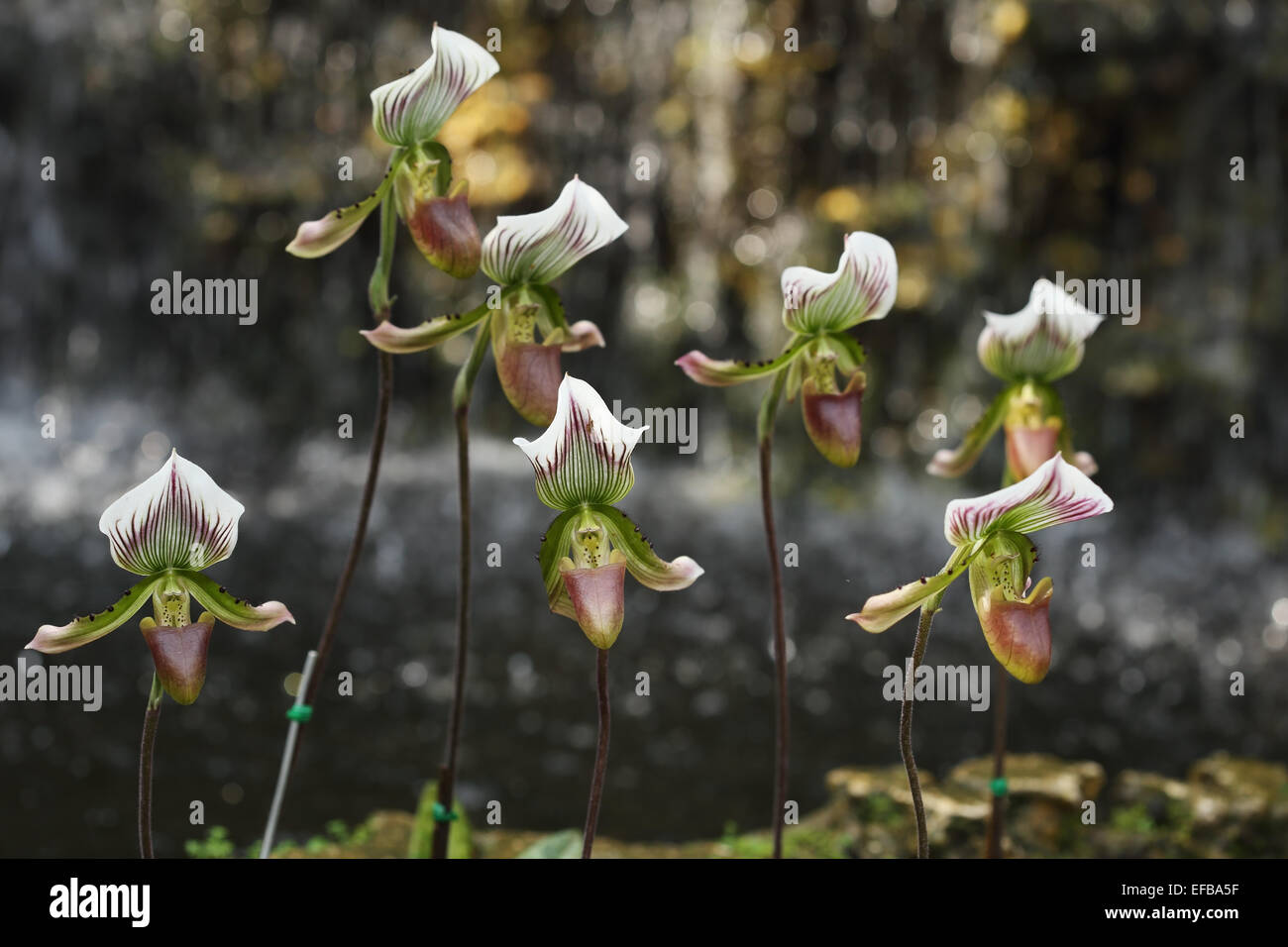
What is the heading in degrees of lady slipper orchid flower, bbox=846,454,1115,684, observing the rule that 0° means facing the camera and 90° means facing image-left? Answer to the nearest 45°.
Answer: approximately 315°

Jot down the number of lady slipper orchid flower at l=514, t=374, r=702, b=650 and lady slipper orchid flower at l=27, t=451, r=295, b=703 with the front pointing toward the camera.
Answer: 2

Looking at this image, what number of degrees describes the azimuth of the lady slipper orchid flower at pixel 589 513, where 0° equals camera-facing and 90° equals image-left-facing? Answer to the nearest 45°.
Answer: approximately 0°
